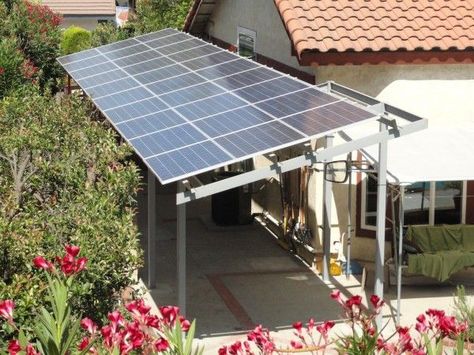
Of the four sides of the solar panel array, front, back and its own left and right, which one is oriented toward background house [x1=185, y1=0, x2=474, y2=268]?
back

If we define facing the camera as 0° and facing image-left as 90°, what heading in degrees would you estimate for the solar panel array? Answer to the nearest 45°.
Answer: approximately 45°

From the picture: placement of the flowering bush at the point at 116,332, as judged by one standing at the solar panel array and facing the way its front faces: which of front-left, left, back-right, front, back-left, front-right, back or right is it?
front-left

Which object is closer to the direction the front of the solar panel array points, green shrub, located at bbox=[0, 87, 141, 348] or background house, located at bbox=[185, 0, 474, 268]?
the green shrub

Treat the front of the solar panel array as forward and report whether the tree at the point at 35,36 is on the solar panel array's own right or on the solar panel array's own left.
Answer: on the solar panel array's own right

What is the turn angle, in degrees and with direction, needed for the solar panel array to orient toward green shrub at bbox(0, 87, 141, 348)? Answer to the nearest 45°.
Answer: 0° — it already faces it

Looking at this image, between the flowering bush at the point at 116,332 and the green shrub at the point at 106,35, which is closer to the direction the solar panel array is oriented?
the flowering bush
